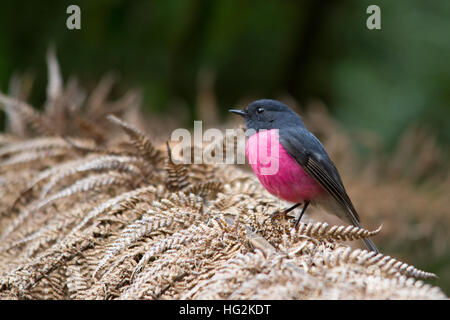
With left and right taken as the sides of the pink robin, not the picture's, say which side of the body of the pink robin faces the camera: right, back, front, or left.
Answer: left
